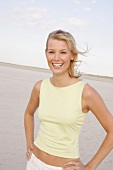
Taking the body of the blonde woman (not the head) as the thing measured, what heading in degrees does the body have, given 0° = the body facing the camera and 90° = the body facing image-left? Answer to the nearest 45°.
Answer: approximately 45°

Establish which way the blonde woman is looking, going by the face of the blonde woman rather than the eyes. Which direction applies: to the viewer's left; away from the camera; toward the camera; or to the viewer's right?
toward the camera
